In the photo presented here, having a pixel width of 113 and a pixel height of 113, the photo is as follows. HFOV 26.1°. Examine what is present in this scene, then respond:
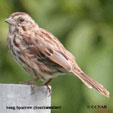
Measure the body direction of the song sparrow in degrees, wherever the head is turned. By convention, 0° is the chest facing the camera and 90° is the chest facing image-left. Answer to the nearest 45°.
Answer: approximately 90°
